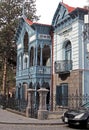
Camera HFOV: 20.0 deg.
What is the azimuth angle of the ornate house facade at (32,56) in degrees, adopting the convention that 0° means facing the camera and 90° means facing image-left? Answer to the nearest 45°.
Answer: approximately 45°

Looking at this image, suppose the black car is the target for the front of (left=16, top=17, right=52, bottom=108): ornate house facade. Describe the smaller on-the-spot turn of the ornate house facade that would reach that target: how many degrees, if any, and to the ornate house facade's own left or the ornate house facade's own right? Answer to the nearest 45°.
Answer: approximately 45° to the ornate house facade's own left

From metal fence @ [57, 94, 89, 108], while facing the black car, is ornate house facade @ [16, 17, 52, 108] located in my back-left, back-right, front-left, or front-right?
back-right

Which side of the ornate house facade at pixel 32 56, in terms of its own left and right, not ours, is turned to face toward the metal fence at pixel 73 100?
left

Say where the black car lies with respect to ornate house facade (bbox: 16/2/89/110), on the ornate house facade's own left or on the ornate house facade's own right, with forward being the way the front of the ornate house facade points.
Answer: on the ornate house facade's own left

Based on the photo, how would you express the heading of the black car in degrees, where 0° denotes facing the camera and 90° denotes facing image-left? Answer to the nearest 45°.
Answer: approximately 45°
